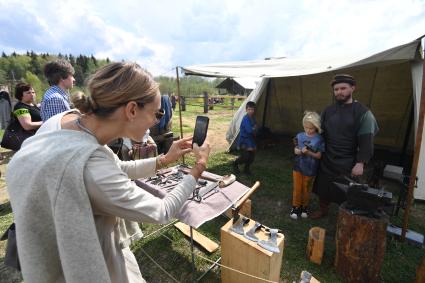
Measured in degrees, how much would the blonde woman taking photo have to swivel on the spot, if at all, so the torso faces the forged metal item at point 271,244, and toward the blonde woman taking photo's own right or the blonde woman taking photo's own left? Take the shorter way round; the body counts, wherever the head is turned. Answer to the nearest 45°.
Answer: approximately 45° to the blonde woman taking photo's own right

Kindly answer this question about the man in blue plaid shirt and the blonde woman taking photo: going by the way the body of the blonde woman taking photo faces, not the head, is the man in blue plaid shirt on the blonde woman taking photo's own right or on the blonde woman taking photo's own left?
on the blonde woman taking photo's own left

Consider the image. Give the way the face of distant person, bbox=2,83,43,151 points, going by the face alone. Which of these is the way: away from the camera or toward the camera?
toward the camera

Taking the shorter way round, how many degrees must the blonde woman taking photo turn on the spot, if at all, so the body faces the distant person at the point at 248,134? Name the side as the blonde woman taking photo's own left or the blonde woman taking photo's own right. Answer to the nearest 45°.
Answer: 0° — they already face them

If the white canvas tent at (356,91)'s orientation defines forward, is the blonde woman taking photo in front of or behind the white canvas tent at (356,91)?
in front

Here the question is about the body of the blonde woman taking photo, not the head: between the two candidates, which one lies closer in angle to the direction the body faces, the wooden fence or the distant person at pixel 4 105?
the wooden fence

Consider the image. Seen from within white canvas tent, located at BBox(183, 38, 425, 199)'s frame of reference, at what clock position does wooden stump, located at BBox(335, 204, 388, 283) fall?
The wooden stump is roughly at 11 o'clock from the white canvas tent.

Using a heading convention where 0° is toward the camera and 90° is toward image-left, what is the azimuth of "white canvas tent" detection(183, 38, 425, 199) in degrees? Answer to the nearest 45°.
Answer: approximately 45°

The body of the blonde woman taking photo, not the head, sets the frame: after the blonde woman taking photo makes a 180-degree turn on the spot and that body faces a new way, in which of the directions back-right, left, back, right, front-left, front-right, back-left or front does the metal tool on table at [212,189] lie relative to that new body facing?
back

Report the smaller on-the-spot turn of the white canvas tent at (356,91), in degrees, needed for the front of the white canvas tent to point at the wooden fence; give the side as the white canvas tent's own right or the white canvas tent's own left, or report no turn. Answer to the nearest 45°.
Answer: approximately 90° to the white canvas tent's own right

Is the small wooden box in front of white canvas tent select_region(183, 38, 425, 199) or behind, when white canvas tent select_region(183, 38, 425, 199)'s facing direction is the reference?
in front

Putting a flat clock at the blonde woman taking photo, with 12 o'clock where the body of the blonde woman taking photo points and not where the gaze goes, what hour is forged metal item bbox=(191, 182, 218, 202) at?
The forged metal item is roughly at 12 o'clock from the blonde woman taking photo.

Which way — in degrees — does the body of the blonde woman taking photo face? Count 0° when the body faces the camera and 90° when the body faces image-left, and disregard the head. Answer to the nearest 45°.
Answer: approximately 225°
